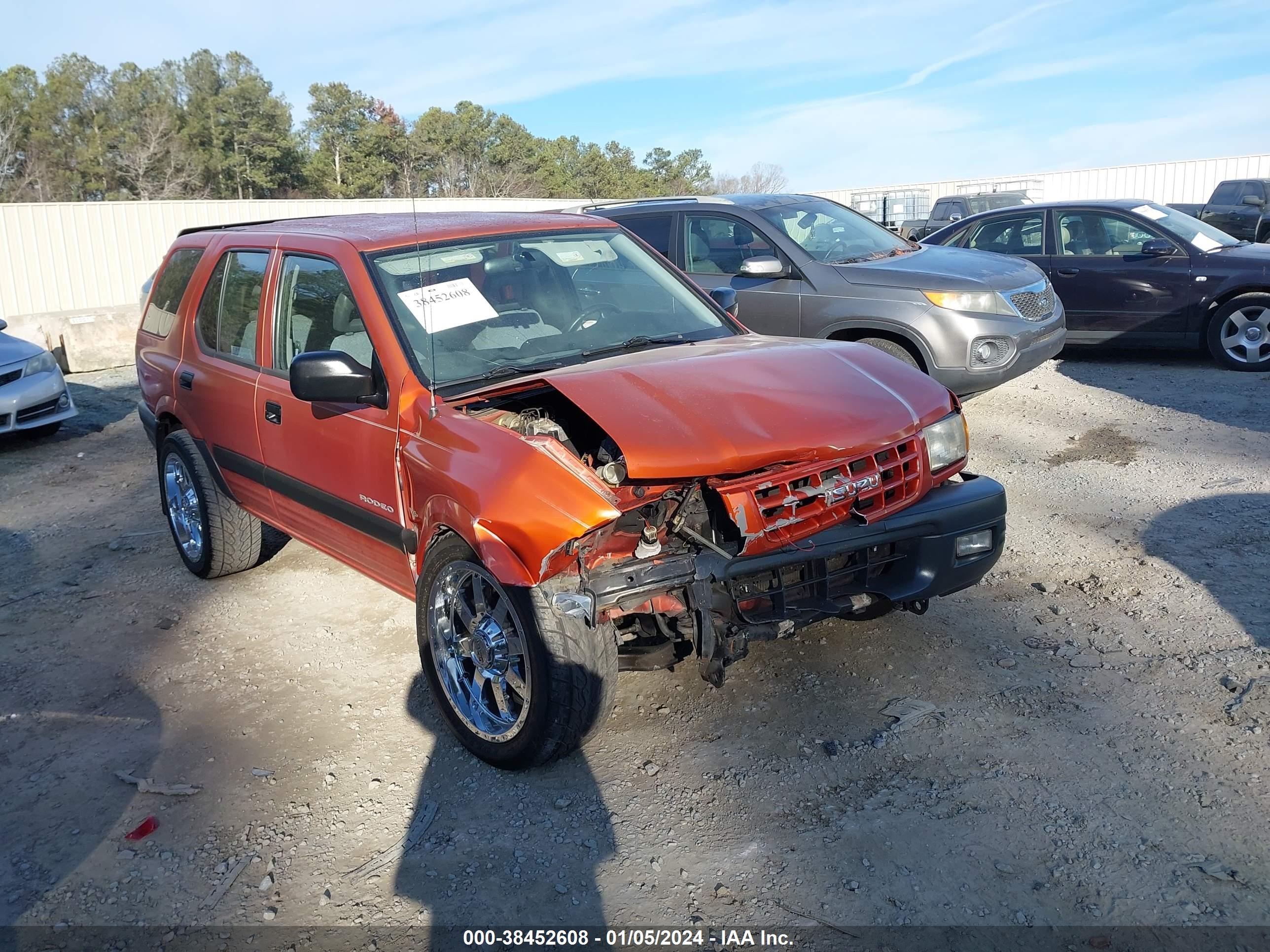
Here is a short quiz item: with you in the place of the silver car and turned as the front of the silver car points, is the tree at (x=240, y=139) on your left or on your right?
on your left

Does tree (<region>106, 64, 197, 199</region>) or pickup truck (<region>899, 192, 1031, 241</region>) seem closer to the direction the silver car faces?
the pickup truck

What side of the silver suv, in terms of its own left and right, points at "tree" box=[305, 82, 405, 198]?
back

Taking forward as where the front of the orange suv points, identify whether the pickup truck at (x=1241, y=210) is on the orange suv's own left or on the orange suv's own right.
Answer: on the orange suv's own left

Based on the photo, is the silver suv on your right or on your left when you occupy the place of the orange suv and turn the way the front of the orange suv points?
on your left

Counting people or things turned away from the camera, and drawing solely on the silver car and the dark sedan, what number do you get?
0

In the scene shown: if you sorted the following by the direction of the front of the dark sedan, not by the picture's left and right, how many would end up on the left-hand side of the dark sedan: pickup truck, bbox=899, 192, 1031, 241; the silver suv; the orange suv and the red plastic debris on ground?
1

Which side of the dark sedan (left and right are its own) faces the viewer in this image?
right

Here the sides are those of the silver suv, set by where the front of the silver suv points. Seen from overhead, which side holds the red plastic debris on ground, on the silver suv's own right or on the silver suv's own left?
on the silver suv's own right

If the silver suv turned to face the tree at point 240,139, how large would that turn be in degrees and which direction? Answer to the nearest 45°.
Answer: approximately 180°

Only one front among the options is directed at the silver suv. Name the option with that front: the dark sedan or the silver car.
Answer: the silver car

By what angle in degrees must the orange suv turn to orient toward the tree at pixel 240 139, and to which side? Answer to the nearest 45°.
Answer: approximately 135° to its left

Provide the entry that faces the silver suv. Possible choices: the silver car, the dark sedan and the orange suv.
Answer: the silver car
